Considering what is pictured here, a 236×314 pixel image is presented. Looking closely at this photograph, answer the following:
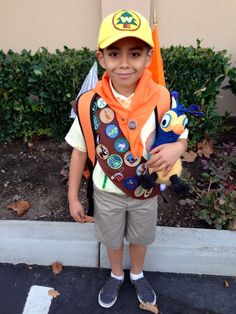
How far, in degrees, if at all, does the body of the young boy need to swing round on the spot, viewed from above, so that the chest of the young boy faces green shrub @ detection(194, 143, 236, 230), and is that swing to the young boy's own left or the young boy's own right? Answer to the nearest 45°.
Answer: approximately 135° to the young boy's own left

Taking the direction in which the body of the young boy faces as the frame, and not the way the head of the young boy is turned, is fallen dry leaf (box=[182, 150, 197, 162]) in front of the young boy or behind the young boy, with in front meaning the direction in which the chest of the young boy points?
behind

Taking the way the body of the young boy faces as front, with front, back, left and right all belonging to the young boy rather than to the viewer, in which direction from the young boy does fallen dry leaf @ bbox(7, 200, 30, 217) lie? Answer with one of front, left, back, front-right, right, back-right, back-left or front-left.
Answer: back-right

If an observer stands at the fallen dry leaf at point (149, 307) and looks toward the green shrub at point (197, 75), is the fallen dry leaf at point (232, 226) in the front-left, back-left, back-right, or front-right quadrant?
front-right

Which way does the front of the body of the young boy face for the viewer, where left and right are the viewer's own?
facing the viewer

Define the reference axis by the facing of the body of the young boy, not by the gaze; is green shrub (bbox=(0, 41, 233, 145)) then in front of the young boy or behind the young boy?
behind
